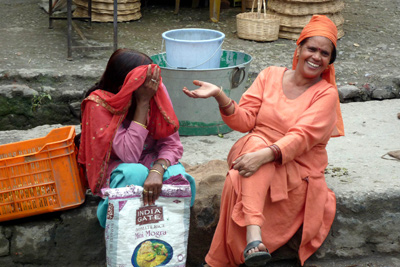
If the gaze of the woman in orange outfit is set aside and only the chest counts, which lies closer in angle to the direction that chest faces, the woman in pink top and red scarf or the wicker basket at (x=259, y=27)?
the woman in pink top and red scarf

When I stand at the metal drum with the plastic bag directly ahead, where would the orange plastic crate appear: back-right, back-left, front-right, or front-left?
front-right

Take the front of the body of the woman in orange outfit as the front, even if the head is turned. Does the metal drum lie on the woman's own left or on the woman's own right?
on the woman's own right

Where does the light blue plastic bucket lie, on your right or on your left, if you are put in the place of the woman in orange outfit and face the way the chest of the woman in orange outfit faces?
on your right

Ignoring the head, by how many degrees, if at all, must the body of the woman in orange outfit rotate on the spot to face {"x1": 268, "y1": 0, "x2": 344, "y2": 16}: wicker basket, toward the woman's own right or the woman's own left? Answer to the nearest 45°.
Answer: approximately 135° to the woman's own right

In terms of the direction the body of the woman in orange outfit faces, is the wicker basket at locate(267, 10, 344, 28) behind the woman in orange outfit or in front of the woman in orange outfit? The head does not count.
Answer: behind

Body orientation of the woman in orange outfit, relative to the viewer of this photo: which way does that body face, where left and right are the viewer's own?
facing the viewer and to the left of the viewer

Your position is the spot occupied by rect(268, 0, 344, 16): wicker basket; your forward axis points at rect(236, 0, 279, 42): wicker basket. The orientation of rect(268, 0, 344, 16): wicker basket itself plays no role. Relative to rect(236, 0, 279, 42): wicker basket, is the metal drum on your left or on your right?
left

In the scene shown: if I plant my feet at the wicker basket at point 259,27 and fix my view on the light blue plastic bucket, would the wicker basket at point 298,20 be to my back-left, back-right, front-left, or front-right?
back-left
